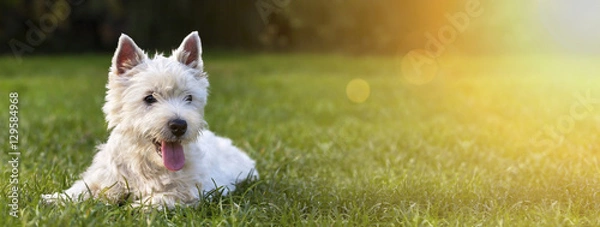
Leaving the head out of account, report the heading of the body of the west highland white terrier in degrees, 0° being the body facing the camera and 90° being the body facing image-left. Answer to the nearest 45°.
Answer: approximately 45°
